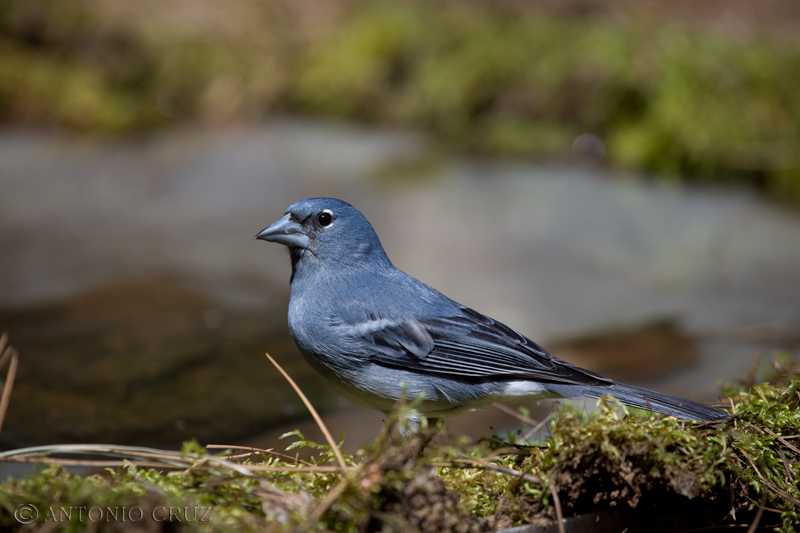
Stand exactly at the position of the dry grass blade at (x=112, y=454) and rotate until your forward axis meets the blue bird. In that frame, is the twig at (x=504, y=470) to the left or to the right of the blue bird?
right

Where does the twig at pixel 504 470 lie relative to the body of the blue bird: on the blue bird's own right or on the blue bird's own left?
on the blue bird's own left

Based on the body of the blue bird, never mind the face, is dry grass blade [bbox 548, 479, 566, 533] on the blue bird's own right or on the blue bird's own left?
on the blue bird's own left

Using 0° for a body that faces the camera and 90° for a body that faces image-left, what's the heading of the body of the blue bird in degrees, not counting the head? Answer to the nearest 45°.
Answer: approximately 90°

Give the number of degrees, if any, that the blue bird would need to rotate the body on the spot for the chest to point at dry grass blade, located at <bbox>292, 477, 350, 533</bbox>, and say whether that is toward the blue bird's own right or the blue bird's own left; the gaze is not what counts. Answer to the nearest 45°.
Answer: approximately 90° to the blue bird's own left

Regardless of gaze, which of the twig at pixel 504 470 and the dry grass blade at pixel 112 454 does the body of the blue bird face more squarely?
the dry grass blade

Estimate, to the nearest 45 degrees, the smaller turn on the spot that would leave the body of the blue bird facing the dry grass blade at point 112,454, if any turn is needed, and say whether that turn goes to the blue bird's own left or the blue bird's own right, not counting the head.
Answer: approximately 45° to the blue bird's own left
